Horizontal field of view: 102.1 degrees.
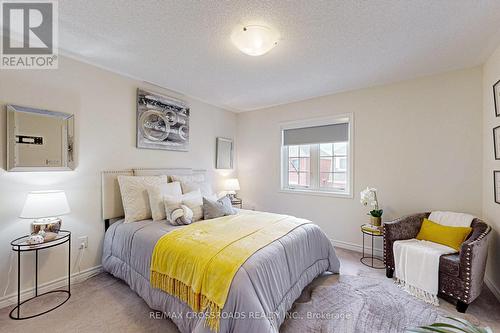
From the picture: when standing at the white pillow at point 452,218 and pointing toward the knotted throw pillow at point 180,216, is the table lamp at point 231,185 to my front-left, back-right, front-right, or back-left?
front-right

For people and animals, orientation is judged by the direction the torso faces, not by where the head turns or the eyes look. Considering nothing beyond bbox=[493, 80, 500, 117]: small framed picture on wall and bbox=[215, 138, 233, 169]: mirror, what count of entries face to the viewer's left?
1

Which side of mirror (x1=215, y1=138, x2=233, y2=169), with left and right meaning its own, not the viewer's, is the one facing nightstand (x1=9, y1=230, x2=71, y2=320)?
right

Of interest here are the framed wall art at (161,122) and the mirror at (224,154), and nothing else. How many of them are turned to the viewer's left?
0

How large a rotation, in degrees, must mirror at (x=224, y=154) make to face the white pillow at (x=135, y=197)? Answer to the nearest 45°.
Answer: approximately 90° to its right

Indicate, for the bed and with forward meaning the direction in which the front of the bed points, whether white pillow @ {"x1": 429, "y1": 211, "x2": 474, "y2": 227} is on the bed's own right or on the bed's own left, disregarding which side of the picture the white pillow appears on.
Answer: on the bed's own left

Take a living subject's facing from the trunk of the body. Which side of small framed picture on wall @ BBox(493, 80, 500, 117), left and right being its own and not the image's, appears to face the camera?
left

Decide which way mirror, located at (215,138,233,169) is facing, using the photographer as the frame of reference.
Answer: facing the viewer and to the right of the viewer

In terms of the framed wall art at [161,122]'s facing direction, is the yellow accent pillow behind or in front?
in front

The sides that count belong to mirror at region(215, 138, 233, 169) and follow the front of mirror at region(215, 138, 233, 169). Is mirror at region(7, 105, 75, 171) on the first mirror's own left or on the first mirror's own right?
on the first mirror's own right

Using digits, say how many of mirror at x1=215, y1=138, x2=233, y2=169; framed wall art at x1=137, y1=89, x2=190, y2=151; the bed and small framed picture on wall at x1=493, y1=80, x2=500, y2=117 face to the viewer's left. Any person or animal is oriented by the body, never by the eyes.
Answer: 1

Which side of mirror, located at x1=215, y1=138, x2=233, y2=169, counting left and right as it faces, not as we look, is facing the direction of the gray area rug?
front

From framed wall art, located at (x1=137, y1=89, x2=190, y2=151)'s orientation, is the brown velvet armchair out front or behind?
out front

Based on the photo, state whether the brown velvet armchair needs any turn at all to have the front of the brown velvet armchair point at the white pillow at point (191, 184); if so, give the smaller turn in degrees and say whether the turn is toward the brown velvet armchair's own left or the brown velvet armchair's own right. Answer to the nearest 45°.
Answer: approximately 45° to the brown velvet armchair's own right

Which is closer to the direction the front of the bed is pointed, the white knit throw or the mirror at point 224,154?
the white knit throw

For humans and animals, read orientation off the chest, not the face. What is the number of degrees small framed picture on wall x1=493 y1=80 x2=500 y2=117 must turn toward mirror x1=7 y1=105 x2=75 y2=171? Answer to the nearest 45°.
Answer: approximately 45° to its left
